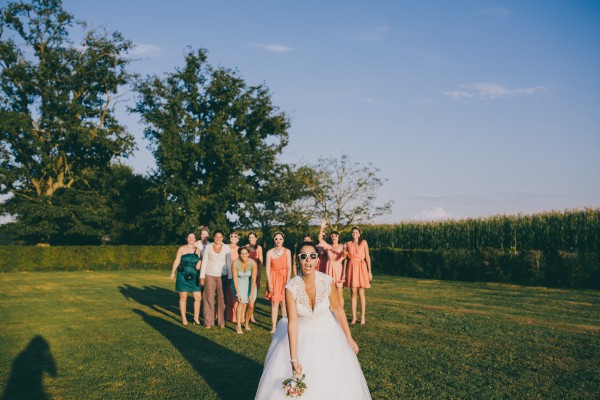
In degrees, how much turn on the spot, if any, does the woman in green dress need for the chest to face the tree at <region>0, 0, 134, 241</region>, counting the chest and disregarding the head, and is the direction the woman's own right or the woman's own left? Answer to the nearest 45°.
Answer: approximately 180°

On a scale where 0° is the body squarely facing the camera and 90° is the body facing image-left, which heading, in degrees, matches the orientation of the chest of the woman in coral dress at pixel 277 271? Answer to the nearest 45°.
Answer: approximately 0°

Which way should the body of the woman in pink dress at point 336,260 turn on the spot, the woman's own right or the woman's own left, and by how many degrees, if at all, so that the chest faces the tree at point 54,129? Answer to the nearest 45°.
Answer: approximately 135° to the woman's own right

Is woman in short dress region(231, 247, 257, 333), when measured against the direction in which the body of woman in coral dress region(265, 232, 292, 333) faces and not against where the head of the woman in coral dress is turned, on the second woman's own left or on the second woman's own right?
on the second woman's own right

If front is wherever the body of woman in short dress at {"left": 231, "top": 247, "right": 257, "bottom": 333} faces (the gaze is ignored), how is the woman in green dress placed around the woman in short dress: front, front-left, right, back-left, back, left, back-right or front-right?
back-right

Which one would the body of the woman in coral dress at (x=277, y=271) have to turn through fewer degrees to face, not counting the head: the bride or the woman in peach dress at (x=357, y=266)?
the bride

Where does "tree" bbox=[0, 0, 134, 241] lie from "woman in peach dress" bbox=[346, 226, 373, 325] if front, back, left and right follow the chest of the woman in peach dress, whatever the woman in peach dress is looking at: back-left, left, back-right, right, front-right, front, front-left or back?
back-right

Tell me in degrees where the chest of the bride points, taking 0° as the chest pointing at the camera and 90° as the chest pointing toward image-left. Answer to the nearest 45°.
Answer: approximately 0°

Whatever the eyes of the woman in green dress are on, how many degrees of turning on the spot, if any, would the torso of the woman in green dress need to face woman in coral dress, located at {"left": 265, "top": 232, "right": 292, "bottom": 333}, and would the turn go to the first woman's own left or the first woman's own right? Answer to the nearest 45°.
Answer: approximately 45° to the first woman's own left
